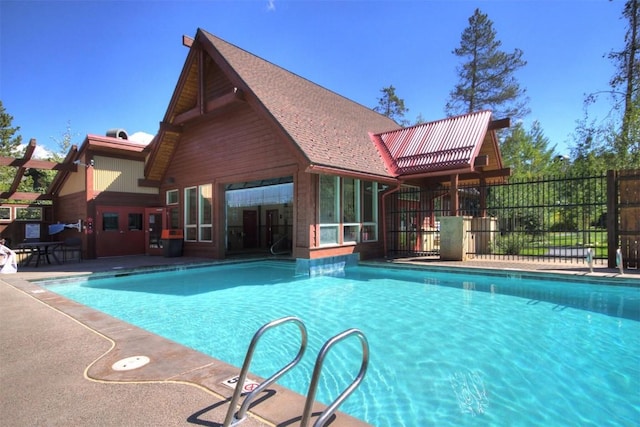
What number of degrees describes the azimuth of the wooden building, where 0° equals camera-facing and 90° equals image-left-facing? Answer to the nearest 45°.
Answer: approximately 45°

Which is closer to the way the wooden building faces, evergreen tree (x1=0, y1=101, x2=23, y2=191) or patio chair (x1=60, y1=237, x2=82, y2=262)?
the patio chair

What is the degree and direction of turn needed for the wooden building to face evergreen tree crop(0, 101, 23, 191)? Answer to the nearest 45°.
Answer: approximately 90° to its right

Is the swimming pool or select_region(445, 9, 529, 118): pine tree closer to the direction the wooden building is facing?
the swimming pool

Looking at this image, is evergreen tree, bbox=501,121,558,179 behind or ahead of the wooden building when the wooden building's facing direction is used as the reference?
behind

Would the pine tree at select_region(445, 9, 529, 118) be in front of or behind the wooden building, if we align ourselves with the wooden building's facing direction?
behind

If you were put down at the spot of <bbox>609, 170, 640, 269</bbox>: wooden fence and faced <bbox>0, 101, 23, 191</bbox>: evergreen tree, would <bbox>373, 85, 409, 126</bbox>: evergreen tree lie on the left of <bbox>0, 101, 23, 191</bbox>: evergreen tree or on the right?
right

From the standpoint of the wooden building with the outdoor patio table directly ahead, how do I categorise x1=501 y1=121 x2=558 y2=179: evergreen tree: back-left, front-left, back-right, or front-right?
back-right

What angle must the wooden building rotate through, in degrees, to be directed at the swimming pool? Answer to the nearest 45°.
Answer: approximately 45° to its left

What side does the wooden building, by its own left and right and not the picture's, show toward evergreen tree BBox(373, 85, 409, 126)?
back

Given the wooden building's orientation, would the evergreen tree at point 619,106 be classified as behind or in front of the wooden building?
behind

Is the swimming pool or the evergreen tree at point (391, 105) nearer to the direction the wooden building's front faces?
the swimming pool
